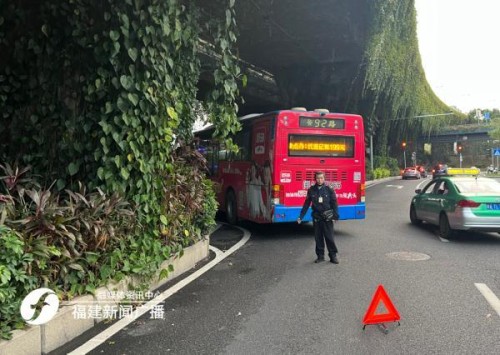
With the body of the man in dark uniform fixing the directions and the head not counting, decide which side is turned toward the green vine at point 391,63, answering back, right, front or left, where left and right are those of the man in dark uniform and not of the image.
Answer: back

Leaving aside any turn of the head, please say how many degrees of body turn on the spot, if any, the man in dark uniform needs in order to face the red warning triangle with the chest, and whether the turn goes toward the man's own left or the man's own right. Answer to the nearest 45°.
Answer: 0° — they already face it
